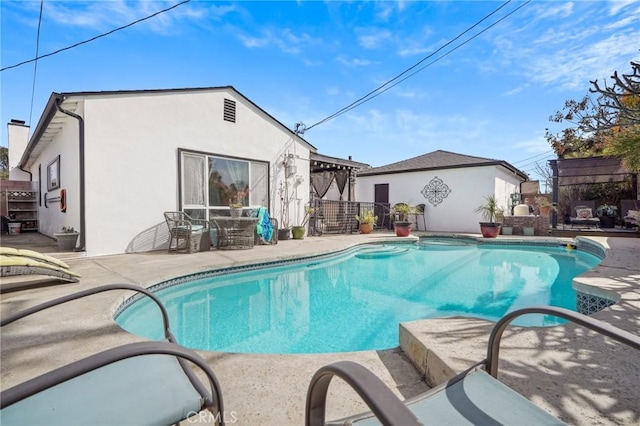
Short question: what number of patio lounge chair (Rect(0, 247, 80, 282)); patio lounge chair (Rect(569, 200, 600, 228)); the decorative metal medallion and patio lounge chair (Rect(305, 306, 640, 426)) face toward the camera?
2

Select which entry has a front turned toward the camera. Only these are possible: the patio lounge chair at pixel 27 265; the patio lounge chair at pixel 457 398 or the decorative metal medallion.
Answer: the decorative metal medallion

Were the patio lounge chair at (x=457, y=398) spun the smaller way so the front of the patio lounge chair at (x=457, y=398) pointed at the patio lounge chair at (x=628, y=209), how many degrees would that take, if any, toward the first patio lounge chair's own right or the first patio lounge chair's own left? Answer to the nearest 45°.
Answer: approximately 45° to the first patio lounge chair's own right

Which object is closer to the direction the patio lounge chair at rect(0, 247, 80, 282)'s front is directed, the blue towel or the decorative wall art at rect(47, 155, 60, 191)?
the blue towel

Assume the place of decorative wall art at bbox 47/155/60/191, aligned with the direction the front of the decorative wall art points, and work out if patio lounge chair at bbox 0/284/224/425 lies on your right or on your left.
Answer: on your left

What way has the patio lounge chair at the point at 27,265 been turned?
to the viewer's right

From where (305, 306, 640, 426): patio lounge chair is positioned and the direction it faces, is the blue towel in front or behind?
in front

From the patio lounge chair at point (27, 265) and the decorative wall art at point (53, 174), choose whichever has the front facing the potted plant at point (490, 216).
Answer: the patio lounge chair

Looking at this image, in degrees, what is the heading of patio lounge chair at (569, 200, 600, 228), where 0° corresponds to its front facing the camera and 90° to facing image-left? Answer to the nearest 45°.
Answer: approximately 0°
